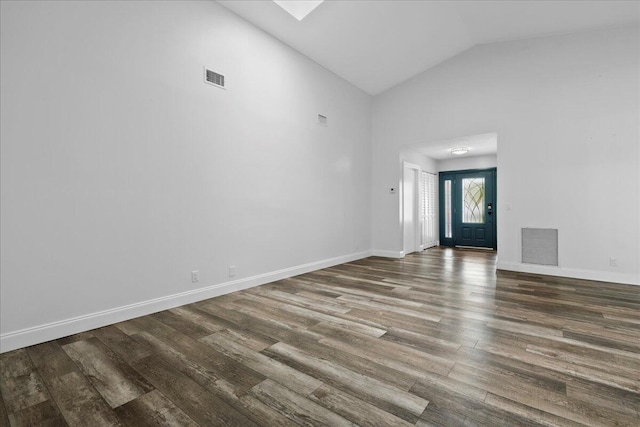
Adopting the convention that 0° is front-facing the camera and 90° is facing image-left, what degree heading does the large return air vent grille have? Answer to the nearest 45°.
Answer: approximately 0°

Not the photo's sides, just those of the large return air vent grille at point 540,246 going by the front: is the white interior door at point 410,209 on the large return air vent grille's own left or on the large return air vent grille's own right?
on the large return air vent grille's own right

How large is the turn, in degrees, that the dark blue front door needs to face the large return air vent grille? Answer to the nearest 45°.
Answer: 0° — it already faces it

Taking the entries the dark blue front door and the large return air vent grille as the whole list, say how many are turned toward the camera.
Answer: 2

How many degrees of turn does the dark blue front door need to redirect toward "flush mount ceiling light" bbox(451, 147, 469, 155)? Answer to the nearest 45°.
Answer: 0° — it already faces it

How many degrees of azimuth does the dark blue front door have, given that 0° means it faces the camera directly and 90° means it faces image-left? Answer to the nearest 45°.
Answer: approximately 0°
